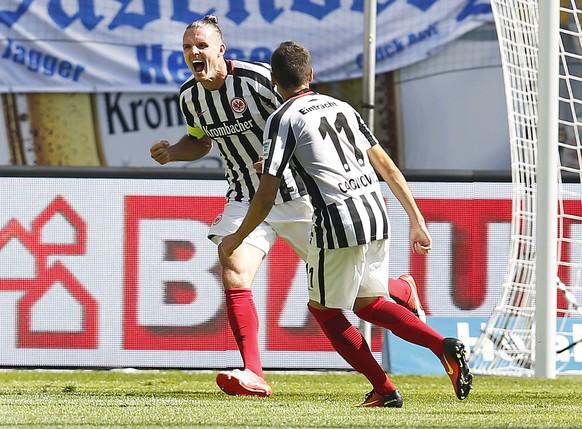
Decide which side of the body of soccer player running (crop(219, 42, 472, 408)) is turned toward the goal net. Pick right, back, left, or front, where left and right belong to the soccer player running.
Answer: right

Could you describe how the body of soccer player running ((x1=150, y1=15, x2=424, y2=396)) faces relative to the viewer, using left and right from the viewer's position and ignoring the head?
facing the viewer and to the left of the viewer

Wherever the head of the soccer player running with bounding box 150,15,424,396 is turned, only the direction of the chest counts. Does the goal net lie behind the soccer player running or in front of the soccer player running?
behind

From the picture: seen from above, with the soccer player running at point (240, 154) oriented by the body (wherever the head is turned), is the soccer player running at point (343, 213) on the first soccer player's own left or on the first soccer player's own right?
on the first soccer player's own left

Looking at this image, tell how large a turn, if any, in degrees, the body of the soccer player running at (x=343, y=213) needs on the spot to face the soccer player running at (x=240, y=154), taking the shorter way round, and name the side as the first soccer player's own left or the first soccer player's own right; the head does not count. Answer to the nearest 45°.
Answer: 0° — they already face them

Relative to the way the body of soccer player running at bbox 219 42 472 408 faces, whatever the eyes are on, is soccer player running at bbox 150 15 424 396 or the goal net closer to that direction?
the soccer player running

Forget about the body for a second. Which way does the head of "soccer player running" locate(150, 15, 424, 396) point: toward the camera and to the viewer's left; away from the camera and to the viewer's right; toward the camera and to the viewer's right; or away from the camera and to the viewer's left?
toward the camera and to the viewer's left

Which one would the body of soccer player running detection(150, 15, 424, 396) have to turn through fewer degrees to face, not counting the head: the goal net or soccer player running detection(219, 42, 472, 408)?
the soccer player running

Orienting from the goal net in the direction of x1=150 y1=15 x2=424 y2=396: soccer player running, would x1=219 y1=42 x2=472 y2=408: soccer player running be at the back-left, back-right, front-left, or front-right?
front-left

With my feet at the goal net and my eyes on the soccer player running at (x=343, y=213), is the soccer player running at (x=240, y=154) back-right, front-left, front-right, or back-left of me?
front-right

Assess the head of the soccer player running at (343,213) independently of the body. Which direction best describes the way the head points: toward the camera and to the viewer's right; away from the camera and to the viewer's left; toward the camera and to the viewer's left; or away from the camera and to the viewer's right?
away from the camera and to the viewer's left
